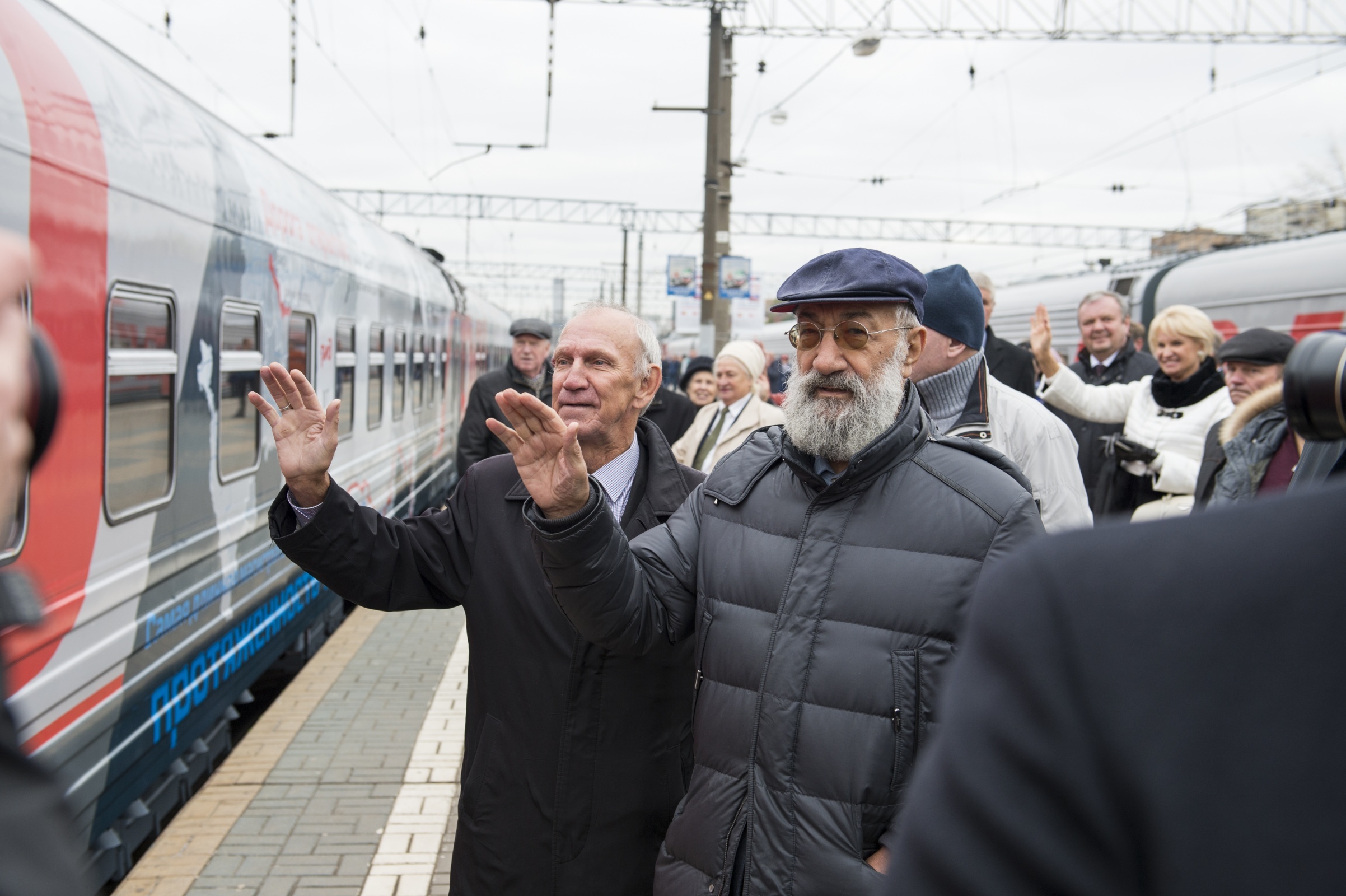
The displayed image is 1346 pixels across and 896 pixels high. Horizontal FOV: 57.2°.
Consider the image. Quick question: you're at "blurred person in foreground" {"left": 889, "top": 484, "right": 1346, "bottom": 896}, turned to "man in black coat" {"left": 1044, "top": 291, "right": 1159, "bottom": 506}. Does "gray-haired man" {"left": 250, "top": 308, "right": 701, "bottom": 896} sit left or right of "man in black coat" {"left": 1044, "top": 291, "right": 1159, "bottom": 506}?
left

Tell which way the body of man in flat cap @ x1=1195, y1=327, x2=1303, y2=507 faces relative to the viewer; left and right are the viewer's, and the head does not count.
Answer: facing the viewer and to the left of the viewer

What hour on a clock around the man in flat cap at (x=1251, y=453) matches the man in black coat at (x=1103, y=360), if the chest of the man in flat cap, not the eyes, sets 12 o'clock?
The man in black coat is roughly at 4 o'clock from the man in flat cap.

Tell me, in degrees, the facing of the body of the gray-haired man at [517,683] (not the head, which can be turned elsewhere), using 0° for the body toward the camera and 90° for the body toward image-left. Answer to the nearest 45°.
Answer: approximately 45°

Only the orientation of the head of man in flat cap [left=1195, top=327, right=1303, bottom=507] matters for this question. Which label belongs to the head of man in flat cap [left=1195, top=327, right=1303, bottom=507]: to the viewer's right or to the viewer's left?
to the viewer's left

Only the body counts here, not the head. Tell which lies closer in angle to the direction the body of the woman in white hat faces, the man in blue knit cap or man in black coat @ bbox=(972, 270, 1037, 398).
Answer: the man in blue knit cap

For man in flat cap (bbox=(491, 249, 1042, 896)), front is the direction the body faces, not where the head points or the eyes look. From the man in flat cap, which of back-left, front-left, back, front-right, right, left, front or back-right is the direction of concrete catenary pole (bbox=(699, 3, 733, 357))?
back-right

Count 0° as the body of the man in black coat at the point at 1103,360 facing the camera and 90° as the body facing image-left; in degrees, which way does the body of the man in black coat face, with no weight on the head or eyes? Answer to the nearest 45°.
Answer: approximately 45°
